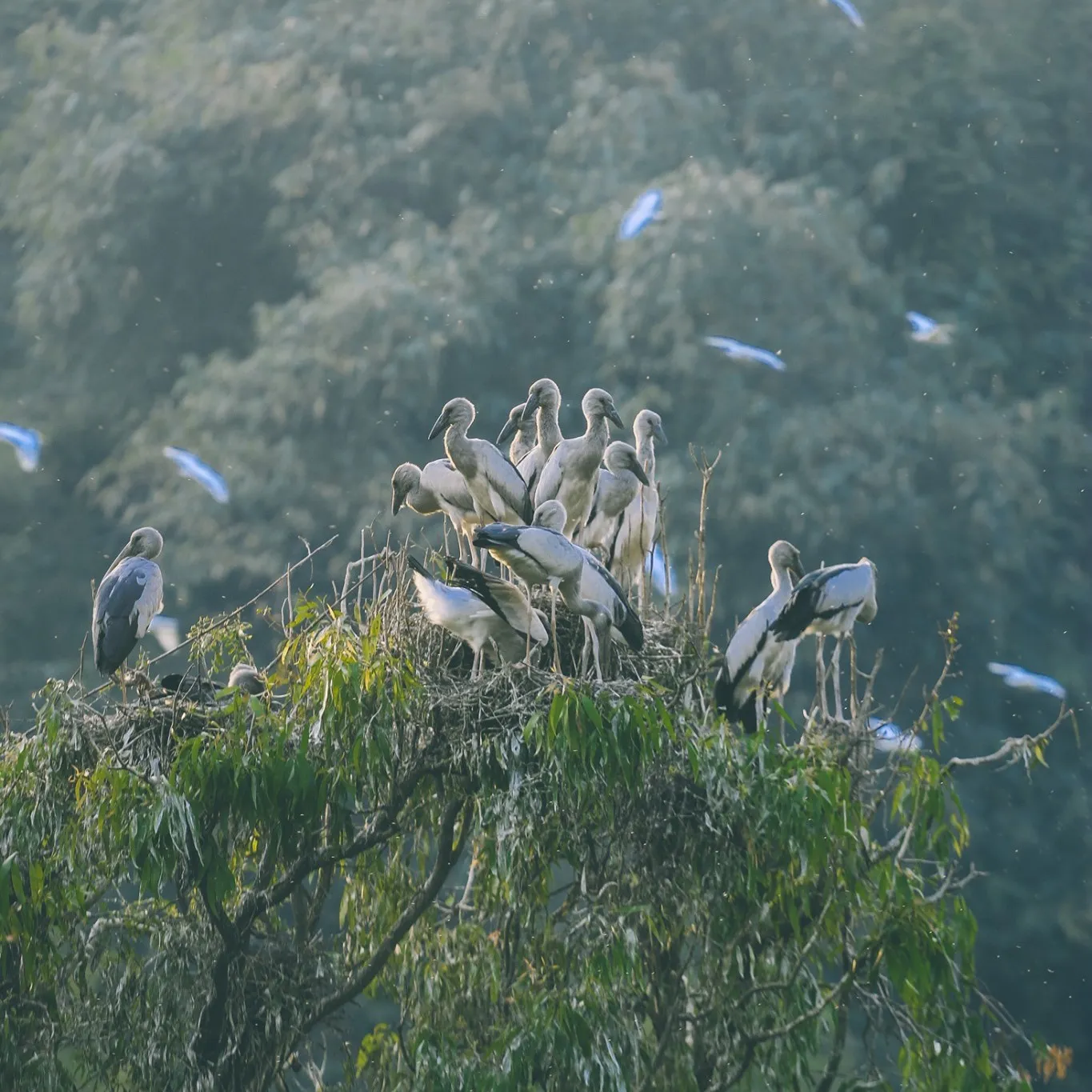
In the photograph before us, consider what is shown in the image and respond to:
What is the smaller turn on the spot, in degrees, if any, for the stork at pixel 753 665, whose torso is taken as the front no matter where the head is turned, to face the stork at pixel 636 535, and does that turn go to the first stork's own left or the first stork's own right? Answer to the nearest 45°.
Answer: approximately 135° to the first stork's own left

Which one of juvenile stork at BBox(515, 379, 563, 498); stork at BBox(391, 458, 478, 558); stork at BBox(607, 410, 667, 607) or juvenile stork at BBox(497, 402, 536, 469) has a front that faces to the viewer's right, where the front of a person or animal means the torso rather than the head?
stork at BBox(607, 410, 667, 607)

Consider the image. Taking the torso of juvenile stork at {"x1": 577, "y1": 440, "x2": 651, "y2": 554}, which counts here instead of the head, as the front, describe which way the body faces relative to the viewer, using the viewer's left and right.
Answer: facing the viewer and to the right of the viewer

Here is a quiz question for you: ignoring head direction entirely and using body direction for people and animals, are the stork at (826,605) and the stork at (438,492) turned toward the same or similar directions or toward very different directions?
very different directions

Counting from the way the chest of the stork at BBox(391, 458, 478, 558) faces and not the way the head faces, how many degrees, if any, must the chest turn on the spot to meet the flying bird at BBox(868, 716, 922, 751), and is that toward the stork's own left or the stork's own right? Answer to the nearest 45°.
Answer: approximately 135° to the stork's own left

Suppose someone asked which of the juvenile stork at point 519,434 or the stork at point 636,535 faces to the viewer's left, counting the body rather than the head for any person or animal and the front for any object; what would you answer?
the juvenile stork

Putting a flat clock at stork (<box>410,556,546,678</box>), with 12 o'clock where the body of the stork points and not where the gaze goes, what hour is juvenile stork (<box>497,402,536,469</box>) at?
The juvenile stork is roughly at 9 o'clock from the stork.

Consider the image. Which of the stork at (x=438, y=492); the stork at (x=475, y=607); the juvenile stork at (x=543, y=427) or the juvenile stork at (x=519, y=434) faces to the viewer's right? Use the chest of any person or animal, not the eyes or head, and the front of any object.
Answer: the stork at (x=475, y=607)

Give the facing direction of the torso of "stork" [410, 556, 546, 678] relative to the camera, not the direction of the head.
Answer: to the viewer's right

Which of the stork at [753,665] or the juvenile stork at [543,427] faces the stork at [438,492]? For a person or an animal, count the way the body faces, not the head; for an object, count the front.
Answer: the juvenile stork

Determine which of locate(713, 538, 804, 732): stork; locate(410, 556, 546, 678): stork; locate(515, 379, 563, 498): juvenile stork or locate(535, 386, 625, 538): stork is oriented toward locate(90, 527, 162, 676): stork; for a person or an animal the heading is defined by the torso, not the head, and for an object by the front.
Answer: the juvenile stork

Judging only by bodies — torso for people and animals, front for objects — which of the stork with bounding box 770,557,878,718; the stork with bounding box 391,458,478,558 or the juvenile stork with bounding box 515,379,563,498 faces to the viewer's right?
the stork with bounding box 770,557,878,718

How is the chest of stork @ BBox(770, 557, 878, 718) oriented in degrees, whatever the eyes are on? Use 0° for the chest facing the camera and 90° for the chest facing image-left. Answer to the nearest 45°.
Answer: approximately 270°

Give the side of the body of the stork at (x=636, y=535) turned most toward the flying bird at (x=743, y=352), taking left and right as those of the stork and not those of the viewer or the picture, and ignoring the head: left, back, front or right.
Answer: left

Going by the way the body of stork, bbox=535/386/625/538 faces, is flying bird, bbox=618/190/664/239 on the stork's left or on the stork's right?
on the stork's left

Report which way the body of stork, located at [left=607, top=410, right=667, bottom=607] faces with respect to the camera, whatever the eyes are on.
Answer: to the viewer's right

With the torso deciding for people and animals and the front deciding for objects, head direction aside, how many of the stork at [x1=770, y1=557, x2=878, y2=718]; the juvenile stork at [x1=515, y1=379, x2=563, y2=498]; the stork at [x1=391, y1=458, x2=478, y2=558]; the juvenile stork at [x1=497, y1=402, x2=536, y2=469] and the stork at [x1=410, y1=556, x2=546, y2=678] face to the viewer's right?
2

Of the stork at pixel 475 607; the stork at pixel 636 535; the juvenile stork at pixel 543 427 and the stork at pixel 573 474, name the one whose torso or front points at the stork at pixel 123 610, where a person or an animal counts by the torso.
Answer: the juvenile stork

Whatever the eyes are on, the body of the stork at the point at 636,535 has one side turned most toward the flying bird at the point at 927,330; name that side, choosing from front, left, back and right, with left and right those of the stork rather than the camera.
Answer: left
